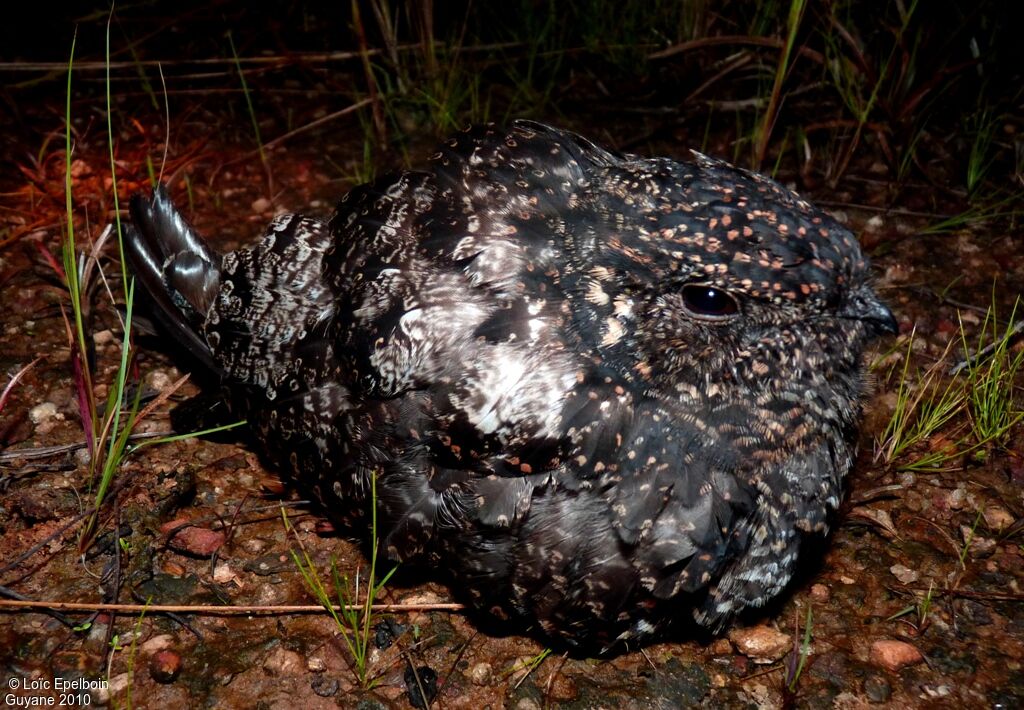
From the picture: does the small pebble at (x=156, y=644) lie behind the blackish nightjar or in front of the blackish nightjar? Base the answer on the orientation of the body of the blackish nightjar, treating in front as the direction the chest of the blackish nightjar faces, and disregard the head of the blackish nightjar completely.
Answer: behind

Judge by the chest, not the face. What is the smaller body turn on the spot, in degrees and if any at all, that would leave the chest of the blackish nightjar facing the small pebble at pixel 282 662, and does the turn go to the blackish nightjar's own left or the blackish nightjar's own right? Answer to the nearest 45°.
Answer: approximately 135° to the blackish nightjar's own right

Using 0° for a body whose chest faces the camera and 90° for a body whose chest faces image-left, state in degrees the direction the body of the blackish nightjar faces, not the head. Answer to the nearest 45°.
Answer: approximately 270°

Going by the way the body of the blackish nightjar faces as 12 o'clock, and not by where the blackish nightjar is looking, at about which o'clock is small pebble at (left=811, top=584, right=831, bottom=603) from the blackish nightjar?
The small pebble is roughly at 12 o'clock from the blackish nightjar.

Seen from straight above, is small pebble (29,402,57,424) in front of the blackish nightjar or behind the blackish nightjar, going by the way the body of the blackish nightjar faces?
behind

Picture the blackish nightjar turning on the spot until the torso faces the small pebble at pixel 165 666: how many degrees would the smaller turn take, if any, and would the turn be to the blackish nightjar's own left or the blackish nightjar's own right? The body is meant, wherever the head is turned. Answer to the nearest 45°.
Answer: approximately 180°

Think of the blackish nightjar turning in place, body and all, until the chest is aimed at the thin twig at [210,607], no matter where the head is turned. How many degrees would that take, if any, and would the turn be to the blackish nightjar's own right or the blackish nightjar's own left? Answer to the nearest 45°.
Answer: approximately 180°

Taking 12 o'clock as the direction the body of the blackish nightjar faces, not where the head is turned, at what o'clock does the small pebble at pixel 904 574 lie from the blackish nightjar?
The small pebble is roughly at 12 o'clock from the blackish nightjar.

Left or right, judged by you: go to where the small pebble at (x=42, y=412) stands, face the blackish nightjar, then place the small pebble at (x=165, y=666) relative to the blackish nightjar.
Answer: right
